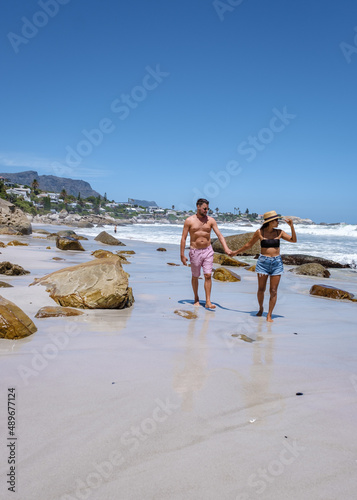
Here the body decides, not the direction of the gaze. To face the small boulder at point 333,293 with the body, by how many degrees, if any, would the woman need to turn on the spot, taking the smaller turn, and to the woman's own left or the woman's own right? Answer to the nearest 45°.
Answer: approximately 135° to the woman's own left

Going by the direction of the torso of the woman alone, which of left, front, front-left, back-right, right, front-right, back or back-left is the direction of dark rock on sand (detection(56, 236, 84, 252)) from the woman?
back-right

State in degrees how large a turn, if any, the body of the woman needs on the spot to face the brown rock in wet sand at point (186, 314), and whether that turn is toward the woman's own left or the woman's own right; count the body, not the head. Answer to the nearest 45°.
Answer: approximately 45° to the woman's own right

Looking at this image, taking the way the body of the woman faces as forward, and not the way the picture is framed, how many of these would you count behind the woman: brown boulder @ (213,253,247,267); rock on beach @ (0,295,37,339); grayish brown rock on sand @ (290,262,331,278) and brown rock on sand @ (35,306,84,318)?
2

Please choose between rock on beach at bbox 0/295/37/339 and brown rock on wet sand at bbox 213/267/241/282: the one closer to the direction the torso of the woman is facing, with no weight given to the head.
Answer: the rock on beach

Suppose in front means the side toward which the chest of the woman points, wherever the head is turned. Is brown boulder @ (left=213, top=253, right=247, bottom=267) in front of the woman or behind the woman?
behind

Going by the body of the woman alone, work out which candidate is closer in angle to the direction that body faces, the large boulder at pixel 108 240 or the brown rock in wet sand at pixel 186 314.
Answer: the brown rock in wet sand

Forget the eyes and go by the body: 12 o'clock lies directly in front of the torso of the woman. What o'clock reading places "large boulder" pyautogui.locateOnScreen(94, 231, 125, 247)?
The large boulder is roughly at 5 o'clock from the woman.

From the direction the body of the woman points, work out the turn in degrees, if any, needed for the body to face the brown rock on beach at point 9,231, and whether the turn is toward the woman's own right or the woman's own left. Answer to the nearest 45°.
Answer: approximately 135° to the woman's own right

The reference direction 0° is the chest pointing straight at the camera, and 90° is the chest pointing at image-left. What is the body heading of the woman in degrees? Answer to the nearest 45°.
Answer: approximately 0°

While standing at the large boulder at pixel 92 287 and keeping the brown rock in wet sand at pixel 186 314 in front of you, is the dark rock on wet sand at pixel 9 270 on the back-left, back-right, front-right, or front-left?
back-left

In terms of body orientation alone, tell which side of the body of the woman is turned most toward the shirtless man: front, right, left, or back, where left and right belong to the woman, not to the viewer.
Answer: right

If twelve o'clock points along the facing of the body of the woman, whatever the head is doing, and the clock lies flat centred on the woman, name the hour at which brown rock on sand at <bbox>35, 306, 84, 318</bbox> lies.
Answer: The brown rock on sand is roughly at 2 o'clock from the woman.

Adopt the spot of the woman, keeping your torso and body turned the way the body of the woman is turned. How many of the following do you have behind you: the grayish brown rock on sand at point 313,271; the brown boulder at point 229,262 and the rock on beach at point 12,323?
2

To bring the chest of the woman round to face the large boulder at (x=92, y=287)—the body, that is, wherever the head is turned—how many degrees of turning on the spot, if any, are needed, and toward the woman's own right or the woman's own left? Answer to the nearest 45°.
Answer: approximately 90° to the woman's own right

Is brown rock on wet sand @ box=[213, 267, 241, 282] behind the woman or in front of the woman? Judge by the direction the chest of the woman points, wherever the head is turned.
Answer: behind
